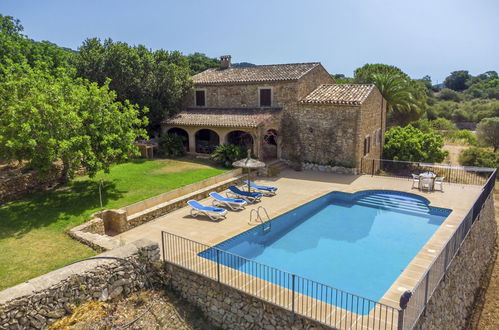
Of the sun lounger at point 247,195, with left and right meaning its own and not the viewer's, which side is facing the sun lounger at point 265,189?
left

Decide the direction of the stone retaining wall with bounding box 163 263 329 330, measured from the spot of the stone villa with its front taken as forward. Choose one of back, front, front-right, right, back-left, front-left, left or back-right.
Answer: front-left

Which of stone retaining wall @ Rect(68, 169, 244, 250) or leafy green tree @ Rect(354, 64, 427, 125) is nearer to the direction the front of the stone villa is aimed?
the stone retaining wall

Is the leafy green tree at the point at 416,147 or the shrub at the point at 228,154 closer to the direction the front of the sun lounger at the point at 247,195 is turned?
the leafy green tree

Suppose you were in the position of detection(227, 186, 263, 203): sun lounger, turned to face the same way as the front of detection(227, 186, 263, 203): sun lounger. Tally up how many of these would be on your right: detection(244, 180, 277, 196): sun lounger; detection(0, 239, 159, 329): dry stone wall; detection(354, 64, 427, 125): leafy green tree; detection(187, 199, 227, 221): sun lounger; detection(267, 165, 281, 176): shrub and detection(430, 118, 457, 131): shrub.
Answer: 2

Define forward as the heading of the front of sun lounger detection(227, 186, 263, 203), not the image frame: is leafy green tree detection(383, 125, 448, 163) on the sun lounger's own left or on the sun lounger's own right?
on the sun lounger's own left
